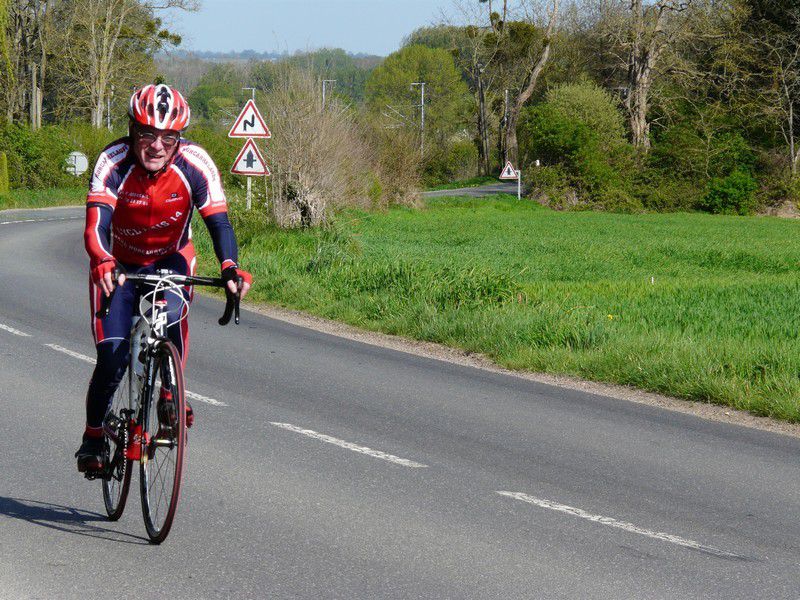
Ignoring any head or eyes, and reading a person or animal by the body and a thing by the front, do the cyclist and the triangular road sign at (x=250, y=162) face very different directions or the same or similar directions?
same or similar directions

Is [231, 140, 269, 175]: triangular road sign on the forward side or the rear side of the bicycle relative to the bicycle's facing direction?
on the rear side

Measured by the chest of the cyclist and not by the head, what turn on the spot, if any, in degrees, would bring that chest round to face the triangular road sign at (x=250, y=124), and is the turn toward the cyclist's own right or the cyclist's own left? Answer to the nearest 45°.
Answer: approximately 180°

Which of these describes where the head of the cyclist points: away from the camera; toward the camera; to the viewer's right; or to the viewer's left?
toward the camera

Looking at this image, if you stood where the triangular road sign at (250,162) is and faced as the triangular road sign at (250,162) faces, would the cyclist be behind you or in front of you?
in front

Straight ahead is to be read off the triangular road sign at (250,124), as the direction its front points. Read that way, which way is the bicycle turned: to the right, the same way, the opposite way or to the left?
the same way

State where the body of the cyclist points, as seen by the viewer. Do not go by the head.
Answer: toward the camera

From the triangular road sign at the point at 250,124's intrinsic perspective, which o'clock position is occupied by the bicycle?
The bicycle is roughly at 12 o'clock from the triangular road sign.

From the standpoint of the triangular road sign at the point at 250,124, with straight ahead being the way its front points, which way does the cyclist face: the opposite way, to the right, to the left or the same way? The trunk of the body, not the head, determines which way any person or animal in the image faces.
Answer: the same way

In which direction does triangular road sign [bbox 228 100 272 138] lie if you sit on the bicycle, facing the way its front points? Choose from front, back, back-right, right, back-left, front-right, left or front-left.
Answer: back

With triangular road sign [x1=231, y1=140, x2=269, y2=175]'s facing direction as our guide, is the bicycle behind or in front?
in front

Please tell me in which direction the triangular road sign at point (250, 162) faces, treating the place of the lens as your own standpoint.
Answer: facing the viewer
